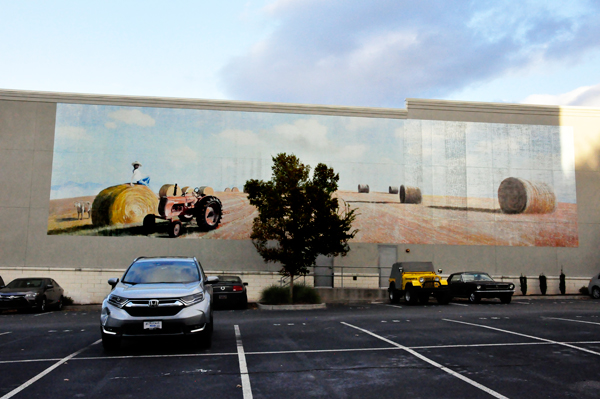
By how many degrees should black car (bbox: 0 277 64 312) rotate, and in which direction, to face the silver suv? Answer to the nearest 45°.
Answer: approximately 45° to its left

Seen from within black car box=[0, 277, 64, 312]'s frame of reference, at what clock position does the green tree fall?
The green tree is roughly at 8 o'clock from the black car.

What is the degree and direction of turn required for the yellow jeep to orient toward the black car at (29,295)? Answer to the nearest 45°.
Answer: approximately 135° to its right

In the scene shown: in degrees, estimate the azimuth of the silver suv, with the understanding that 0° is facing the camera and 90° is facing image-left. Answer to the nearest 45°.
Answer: approximately 0°

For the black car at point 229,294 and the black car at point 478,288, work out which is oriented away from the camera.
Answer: the black car at point 229,294

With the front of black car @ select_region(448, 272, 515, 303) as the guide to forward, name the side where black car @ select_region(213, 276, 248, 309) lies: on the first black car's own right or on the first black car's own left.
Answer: on the first black car's own right

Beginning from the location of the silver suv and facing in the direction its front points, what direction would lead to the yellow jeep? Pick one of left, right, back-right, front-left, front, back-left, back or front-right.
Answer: back-left

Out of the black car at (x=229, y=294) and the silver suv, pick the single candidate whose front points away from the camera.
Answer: the black car

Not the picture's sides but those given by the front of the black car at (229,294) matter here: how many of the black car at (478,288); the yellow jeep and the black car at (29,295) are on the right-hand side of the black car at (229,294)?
2

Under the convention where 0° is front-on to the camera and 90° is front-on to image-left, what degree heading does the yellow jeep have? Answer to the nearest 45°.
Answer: approximately 315°

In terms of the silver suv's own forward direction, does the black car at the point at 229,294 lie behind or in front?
behind

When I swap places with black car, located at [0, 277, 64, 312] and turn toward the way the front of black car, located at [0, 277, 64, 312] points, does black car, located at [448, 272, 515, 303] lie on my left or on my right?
on my left

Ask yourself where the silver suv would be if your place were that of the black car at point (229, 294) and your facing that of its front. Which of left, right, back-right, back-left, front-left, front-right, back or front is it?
back

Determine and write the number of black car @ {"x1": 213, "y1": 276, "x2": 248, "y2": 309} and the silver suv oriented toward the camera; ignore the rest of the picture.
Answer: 1

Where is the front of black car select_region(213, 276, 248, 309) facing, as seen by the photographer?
facing away from the viewer

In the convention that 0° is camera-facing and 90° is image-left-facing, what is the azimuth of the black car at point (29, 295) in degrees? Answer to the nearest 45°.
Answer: approximately 45°

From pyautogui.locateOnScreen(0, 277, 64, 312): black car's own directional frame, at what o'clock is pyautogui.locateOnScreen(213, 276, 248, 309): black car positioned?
pyautogui.locateOnScreen(213, 276, 248, 309): black car is roughly at 8 o'clock from pyautogui.locateOnScreen(0, 277, 64, 312): black car.
